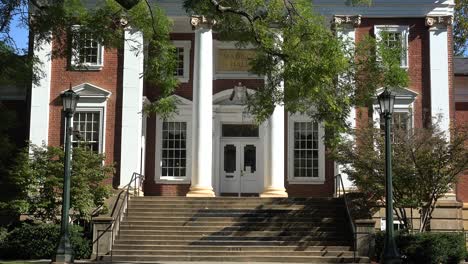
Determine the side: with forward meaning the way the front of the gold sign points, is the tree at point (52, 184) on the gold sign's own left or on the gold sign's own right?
on the gold sign's own right

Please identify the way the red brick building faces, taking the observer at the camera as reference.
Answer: facing the viewer

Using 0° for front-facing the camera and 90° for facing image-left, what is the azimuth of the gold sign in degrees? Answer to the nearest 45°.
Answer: approximately 0°

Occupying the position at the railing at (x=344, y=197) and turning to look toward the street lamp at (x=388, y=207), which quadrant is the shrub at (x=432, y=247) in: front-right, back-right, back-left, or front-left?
front-left

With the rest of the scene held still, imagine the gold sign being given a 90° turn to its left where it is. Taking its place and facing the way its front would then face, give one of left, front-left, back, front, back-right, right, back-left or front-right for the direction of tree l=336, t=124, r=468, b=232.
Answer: front-right

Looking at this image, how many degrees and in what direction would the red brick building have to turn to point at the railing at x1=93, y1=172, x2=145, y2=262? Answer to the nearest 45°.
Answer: approximately 45° to its right

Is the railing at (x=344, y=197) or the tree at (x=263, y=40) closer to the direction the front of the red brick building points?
the tree

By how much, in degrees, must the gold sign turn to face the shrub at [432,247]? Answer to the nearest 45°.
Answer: approximately 45° to its left

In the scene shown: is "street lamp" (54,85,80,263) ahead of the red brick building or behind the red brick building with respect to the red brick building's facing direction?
ahead

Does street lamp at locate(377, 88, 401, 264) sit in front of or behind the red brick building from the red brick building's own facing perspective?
in front
